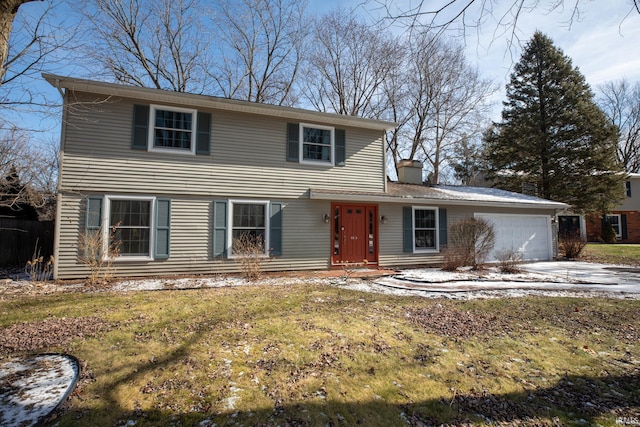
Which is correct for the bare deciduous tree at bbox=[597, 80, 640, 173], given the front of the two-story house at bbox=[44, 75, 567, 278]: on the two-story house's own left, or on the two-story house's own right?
on the two-story house's own left

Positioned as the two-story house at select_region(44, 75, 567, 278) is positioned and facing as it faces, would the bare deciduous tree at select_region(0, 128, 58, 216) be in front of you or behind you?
behind

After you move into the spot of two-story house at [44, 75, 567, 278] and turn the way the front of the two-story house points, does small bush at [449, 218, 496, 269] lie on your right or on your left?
on your left

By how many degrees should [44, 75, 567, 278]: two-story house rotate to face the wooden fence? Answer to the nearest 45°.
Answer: approximately 135° to its right

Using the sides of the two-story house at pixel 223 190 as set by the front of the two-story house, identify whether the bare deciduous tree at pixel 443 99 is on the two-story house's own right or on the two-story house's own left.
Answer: on the two-story house's own left

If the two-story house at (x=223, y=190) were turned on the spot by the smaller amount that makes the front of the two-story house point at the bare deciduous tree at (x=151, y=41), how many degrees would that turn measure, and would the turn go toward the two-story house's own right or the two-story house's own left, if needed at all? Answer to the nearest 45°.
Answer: approximately 180°

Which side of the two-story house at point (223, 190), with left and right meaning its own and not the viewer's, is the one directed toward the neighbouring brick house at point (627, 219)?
left

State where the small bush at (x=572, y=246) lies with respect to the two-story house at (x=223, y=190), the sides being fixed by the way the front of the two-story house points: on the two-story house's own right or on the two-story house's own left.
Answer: on the two-story house's own left

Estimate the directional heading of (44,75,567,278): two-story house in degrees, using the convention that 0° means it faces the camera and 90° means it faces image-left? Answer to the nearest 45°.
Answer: approximately 315°

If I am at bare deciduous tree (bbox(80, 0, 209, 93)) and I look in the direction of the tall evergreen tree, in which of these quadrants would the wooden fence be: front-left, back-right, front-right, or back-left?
back-right

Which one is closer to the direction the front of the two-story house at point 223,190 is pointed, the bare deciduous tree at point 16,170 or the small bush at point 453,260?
the small bush
